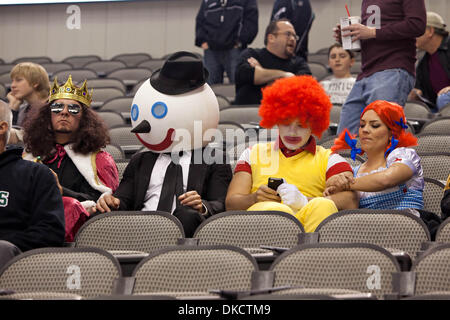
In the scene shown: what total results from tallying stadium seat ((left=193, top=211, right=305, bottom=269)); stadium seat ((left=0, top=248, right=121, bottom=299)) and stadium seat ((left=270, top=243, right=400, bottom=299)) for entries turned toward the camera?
3

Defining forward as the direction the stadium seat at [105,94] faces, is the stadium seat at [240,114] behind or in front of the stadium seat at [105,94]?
in front

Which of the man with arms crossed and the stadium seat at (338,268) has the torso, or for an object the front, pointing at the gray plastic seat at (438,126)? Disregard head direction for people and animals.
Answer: the man with arms crossed

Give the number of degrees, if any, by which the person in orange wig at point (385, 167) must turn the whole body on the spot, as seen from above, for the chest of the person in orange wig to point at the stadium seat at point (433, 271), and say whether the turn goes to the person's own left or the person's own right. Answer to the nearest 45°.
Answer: approximately 45° to the person's own left

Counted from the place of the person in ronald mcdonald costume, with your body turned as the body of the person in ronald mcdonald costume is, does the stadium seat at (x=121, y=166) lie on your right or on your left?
on your right

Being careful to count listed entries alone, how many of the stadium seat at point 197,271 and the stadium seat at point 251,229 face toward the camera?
2

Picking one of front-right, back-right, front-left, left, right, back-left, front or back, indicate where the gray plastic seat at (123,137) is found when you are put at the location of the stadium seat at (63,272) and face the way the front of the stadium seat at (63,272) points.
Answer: back

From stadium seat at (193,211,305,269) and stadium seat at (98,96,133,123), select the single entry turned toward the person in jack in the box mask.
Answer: stadium seat at (98,96,133,123)

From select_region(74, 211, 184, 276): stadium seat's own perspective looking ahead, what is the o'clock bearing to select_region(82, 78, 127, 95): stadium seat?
select_region(82, 78, 127, 95): stadium seat is roughly at 6 o'clock from select_region(74, 211, 184, 276): stadium seat.

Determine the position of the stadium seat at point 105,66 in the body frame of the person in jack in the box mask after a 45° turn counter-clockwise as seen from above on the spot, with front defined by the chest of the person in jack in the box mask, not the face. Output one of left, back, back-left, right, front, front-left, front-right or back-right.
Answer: back

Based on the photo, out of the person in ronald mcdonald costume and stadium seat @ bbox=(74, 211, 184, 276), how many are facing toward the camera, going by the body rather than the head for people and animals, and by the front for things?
2

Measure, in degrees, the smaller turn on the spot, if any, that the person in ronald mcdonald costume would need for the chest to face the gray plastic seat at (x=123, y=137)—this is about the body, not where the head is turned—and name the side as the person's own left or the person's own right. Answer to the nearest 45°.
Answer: approximately 135° to the person's own right

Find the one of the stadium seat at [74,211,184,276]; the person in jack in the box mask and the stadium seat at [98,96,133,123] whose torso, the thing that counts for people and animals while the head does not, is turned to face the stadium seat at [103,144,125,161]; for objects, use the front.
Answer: the stadium seat at [98,96,133,123]

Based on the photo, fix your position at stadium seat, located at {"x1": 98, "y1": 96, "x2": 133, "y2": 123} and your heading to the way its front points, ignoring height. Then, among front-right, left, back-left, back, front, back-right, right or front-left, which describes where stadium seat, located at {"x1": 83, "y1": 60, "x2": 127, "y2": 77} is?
back
